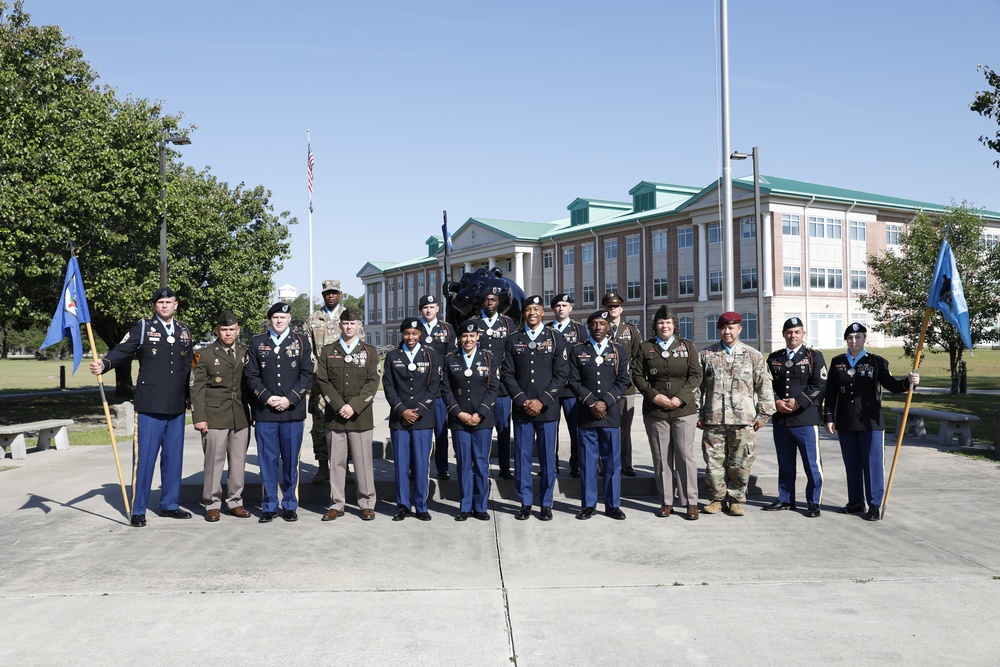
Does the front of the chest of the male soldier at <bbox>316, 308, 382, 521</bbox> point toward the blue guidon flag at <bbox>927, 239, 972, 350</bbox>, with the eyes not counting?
no

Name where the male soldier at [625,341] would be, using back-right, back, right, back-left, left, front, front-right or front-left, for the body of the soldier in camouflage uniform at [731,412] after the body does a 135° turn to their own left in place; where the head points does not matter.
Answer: left

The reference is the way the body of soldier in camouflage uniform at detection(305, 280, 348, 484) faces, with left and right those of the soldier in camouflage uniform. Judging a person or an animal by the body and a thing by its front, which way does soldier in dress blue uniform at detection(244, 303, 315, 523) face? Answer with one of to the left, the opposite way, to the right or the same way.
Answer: the same way

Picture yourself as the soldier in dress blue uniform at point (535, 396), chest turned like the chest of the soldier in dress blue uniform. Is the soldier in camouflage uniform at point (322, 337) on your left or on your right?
on your right

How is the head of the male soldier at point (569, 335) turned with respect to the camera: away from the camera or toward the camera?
toward the camera

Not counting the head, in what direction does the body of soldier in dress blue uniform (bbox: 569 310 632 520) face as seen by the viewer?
toward the camera

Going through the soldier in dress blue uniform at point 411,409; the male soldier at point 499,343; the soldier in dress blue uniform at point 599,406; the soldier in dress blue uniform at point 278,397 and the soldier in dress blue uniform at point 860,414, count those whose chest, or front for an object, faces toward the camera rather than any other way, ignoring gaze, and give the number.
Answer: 5

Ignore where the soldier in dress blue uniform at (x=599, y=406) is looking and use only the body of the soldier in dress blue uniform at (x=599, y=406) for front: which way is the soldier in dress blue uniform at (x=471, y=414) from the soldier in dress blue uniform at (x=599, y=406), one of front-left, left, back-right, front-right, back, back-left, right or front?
right

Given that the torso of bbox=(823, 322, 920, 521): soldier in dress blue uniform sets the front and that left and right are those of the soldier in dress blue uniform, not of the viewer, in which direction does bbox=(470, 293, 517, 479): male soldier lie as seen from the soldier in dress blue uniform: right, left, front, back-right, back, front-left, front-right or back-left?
right

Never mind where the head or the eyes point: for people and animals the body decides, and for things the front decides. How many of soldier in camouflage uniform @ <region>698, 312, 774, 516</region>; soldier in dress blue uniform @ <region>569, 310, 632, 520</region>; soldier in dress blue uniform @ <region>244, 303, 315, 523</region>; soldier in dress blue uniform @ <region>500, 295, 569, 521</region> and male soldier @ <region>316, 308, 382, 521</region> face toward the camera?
5

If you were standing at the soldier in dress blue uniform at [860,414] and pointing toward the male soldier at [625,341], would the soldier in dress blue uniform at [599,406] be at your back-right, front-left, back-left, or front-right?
front-left

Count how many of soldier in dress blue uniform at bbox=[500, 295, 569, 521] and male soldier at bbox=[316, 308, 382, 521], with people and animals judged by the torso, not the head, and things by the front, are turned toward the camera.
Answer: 2

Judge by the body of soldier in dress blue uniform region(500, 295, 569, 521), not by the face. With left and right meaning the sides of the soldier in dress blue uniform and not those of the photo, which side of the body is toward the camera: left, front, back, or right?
front

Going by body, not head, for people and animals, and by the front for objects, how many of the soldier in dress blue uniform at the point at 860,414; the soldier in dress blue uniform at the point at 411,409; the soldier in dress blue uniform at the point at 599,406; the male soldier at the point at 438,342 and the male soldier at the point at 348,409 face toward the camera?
5

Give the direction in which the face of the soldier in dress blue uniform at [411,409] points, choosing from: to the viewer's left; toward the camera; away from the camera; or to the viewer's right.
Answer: toward the camera

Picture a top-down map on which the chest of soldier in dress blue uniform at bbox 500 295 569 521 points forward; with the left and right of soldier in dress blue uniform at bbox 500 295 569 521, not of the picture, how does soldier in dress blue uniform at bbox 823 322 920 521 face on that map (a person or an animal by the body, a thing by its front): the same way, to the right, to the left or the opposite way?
the same way

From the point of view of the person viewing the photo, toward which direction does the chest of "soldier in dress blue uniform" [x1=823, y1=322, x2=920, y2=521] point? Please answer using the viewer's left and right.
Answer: facing the viewer

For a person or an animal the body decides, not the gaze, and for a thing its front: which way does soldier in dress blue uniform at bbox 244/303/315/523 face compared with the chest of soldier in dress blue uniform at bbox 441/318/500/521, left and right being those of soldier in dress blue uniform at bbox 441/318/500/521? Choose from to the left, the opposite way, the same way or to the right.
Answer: the same way
